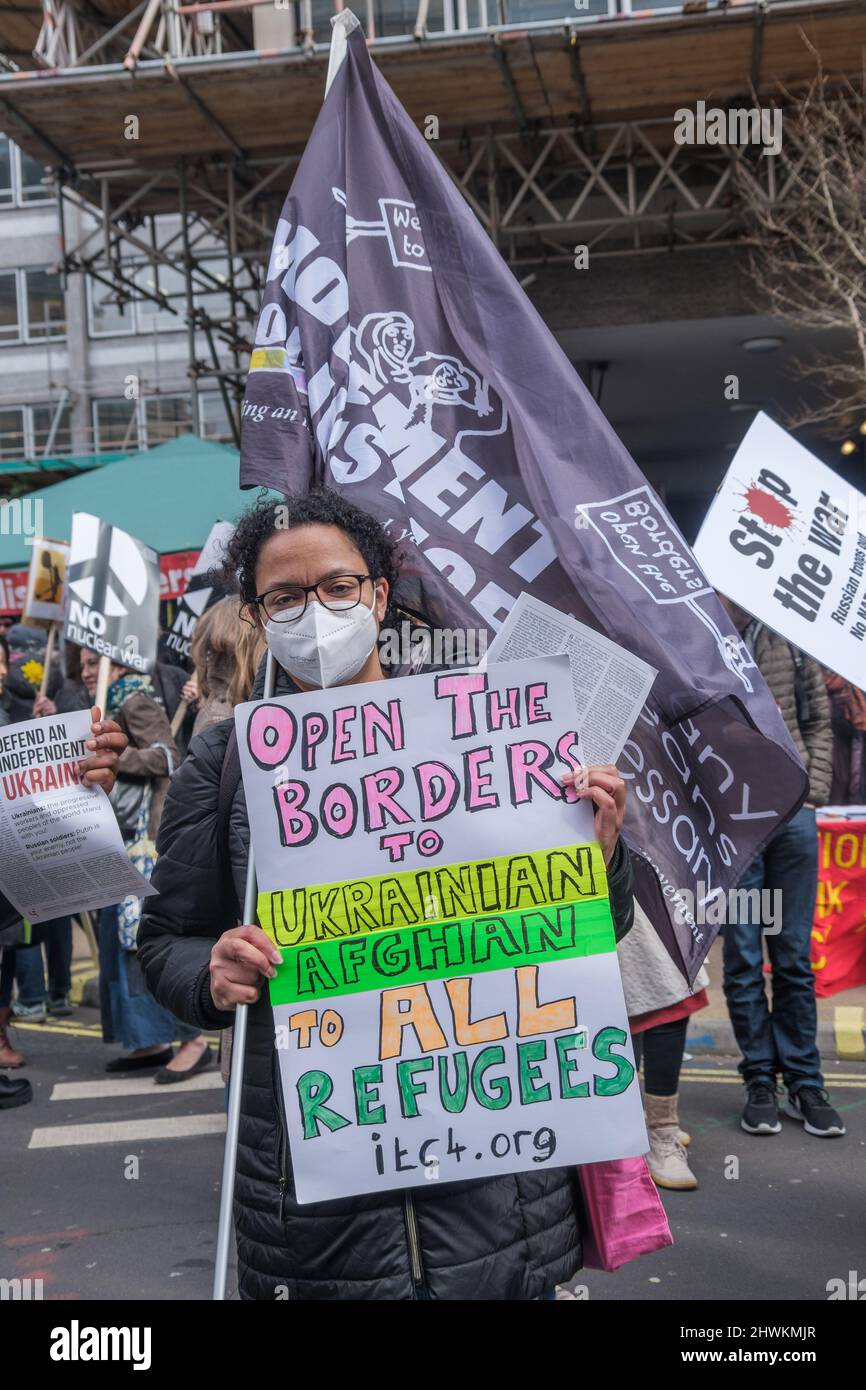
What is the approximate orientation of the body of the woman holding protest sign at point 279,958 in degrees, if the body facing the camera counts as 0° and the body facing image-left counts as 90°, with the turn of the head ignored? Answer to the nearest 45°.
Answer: approximately 0°

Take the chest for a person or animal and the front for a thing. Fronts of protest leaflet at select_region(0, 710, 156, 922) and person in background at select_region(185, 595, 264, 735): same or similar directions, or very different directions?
very different directions

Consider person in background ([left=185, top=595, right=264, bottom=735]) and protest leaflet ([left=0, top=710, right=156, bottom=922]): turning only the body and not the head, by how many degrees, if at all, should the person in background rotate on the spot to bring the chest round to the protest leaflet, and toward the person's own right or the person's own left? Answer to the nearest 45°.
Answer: approximately 180°

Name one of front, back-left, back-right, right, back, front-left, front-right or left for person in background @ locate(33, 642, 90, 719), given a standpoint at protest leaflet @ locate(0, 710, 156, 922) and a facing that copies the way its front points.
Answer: back

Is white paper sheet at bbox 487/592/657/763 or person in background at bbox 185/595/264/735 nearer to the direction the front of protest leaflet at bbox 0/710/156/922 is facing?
the white paper sheet
